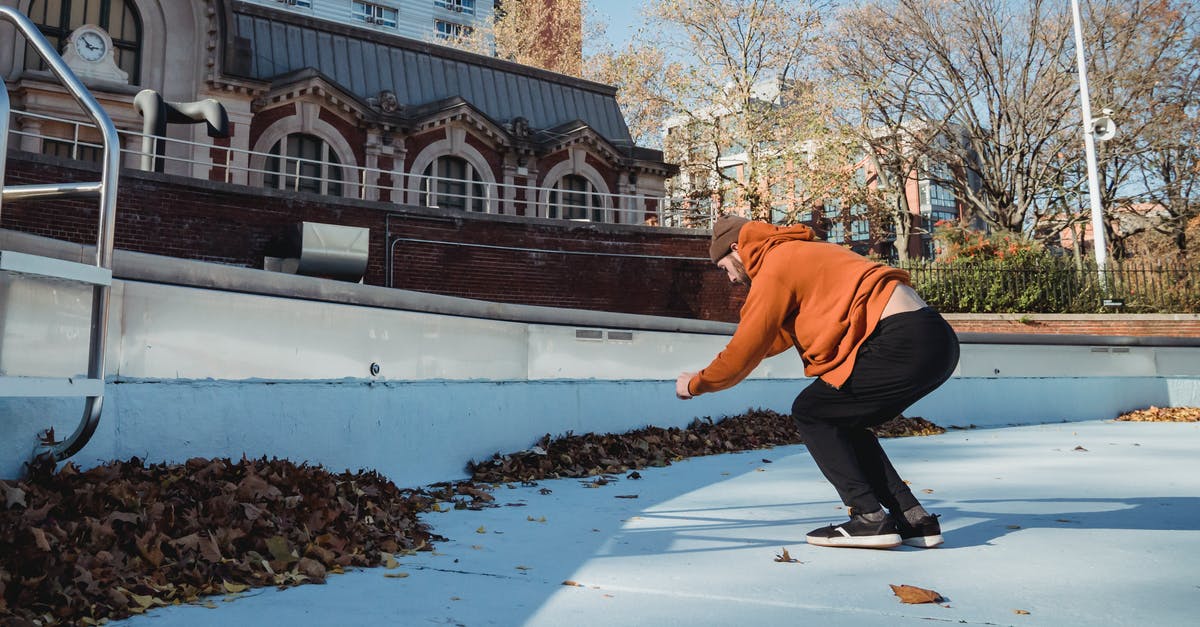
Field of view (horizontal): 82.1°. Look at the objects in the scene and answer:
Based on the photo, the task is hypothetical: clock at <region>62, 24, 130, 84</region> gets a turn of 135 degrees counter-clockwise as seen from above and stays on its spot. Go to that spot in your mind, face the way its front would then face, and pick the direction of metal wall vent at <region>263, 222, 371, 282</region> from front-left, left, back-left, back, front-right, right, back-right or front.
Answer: right

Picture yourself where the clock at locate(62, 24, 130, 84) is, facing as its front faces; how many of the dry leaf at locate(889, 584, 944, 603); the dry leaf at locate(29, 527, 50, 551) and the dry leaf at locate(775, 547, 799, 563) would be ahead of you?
3

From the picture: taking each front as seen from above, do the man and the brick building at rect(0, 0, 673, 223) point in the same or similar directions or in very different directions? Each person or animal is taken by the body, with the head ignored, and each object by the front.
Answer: very different directions

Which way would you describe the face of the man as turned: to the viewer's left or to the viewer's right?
to the viewer's left

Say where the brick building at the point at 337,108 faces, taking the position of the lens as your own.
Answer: facing the viewer and to the right of the viewer

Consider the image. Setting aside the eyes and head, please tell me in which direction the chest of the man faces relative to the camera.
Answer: to the viewer's left

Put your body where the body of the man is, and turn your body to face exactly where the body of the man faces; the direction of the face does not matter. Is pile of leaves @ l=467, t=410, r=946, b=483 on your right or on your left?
on your right

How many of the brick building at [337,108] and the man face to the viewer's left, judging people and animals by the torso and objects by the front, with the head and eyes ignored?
1

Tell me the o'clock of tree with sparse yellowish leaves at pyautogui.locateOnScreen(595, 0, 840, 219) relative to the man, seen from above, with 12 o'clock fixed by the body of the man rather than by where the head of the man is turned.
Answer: The tree with sparse yellowish leaves is roughly at 3 o'clock from the man.

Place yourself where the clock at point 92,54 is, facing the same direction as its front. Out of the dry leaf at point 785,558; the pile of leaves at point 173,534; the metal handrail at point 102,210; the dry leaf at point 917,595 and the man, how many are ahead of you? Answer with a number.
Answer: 5

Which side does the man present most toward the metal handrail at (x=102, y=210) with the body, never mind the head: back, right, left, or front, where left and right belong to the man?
front

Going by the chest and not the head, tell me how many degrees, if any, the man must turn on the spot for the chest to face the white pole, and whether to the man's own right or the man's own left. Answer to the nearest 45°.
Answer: approximately 90° to the man's own right

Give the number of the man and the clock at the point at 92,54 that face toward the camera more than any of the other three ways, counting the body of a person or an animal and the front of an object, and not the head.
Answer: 1
